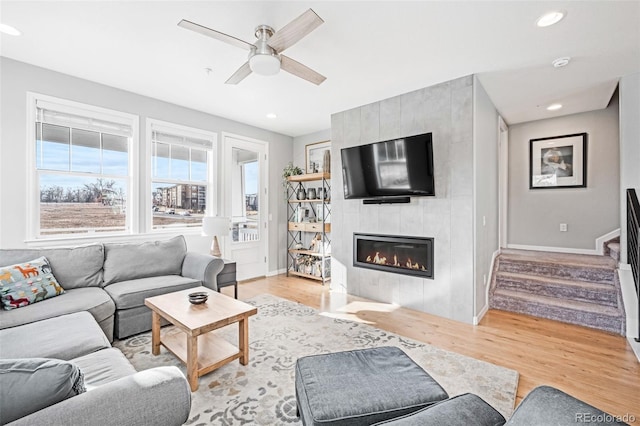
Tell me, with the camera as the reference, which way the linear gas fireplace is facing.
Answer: facing the viewer and to the left of the viewer

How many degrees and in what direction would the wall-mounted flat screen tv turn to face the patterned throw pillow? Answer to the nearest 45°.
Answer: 0° — it already faces it

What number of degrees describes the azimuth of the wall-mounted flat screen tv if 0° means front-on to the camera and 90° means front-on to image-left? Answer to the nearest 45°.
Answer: approximately 45°

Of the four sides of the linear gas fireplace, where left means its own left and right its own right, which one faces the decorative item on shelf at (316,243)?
right

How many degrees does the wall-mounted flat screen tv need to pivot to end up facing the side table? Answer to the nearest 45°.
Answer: approximately 45° to its right

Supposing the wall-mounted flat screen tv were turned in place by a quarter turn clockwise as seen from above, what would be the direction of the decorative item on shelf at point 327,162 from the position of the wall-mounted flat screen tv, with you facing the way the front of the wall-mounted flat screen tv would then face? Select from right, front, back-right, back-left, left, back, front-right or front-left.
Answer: front

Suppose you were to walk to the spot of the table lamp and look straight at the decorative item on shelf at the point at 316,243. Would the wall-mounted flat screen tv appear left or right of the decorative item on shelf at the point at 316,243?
right

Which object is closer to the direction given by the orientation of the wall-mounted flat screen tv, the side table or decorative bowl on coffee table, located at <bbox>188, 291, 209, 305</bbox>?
the decorative bowl on coffee table

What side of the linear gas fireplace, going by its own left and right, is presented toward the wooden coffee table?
front

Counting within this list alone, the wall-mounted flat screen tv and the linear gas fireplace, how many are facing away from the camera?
0

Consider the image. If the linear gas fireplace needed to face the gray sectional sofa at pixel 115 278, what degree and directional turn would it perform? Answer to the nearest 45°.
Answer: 0° — it already faces it

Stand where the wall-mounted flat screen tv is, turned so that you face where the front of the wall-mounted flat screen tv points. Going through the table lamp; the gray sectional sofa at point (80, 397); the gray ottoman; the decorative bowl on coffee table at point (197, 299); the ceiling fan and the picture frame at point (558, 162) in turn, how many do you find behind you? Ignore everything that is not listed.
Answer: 1

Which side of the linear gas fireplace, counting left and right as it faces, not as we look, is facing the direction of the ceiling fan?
front

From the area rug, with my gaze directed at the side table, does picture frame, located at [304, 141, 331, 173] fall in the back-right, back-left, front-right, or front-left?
front-right

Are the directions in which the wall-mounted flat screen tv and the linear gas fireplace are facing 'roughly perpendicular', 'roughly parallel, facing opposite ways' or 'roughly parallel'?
roughly parallel

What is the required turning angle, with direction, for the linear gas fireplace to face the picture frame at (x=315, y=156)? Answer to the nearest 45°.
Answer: approximately 90° to its right

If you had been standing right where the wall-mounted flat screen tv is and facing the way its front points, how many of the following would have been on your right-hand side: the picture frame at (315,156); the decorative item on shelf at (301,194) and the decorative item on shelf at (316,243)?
3

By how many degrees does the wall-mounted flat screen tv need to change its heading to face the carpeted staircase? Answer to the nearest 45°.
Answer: approximately 135° to its left

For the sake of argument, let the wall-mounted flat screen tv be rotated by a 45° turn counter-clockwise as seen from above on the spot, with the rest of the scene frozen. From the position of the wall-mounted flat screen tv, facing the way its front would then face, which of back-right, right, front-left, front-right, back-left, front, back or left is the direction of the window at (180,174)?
right
